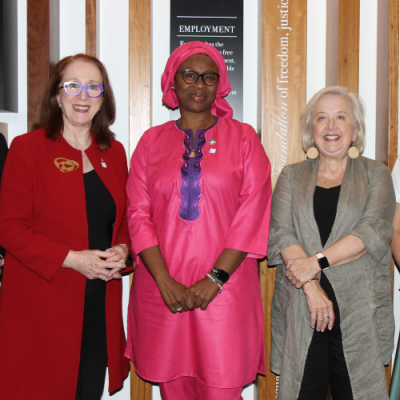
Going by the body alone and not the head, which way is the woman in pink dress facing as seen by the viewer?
toward the camera

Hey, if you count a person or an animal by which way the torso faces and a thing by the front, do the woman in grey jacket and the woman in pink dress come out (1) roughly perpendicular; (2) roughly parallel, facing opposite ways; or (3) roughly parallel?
roughly parallel

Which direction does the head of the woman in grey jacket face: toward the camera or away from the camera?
toward the camera

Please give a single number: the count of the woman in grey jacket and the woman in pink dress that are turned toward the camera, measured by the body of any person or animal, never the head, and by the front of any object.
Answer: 2

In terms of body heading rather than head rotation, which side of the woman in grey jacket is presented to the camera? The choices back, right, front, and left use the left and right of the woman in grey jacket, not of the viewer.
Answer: front

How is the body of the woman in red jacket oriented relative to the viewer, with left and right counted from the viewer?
facing the viewer and to the right of the viewer
